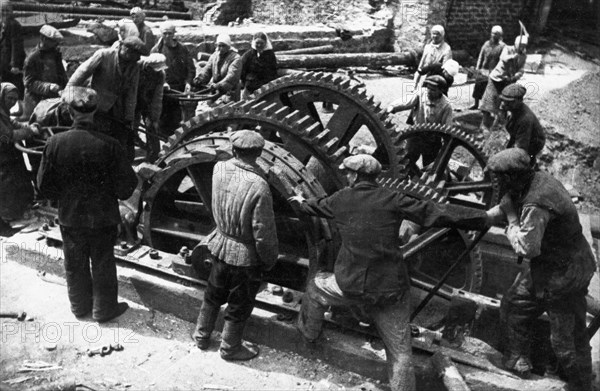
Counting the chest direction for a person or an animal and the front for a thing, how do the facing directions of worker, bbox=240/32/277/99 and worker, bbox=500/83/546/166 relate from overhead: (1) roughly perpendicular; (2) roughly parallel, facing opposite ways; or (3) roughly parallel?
roughly perpendicular

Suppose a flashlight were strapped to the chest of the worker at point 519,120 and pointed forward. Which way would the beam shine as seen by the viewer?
to the viewer's left

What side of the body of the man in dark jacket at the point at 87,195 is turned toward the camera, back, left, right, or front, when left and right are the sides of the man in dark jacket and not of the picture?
back

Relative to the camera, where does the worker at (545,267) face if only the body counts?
to the viewer's left

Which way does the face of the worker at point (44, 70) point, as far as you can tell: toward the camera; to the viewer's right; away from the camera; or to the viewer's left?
to the viewer's right

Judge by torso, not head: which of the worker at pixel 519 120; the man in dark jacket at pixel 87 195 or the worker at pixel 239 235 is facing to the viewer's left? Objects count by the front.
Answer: the worker at pixel 519 120
